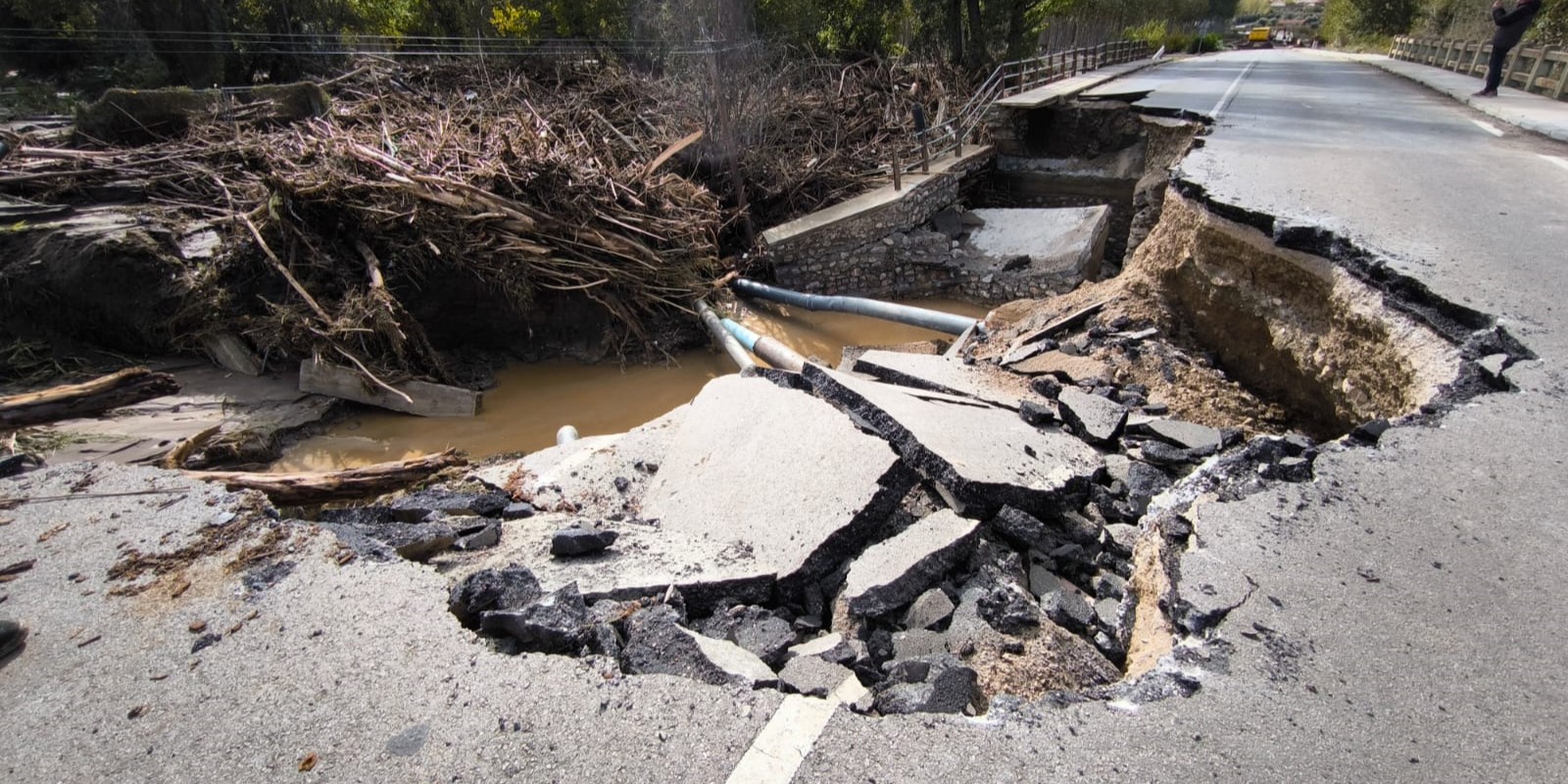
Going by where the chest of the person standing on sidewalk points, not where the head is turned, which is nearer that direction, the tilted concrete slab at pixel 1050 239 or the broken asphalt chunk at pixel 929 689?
the tilted concrete slab

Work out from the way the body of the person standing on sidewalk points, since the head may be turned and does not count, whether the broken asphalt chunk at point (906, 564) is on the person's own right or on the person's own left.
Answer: on the person's own left

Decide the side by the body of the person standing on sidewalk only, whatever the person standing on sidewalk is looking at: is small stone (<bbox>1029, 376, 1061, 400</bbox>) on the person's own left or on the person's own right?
on the person's own left

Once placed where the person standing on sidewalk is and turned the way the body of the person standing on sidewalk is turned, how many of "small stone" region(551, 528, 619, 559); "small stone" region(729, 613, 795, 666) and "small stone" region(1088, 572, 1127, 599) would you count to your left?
3

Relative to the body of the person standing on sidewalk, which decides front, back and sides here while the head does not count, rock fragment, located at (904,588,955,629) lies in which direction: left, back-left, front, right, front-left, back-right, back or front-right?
left

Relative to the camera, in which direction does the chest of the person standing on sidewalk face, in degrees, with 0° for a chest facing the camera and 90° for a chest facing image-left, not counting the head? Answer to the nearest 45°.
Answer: approximately 90°

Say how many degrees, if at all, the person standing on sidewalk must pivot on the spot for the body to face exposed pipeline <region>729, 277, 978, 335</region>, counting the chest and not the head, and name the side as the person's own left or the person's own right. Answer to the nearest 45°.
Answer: approximately 45° to the person's own left

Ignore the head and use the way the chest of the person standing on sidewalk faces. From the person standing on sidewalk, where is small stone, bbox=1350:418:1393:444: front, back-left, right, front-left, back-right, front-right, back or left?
left

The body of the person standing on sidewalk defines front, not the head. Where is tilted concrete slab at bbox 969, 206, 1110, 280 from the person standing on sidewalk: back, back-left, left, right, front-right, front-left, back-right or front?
front-left

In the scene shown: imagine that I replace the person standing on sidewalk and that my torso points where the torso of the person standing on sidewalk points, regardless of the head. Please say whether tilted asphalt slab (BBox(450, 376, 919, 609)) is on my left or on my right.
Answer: on my left

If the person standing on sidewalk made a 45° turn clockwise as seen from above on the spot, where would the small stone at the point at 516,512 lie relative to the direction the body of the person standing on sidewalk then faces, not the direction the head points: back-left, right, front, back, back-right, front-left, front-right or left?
back-left

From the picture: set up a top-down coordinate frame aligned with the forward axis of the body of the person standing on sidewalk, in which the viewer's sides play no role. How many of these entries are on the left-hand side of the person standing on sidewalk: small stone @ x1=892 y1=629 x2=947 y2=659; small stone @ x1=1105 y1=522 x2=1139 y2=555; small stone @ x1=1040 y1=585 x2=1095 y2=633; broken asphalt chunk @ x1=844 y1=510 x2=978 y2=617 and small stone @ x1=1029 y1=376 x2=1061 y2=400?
5

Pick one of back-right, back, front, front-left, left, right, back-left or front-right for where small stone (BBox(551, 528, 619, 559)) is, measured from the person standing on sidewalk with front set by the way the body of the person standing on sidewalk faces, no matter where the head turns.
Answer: left
